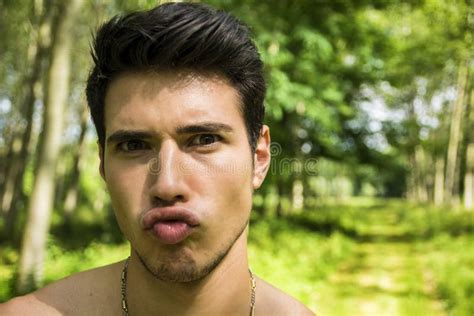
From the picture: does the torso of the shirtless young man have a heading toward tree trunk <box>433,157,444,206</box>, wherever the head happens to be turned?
no

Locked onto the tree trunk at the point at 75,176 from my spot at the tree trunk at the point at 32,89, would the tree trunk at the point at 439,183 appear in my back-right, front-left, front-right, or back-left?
front-right

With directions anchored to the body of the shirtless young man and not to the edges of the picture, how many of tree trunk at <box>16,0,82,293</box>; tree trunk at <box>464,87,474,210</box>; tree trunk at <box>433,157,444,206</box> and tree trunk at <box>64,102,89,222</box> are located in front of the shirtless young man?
0

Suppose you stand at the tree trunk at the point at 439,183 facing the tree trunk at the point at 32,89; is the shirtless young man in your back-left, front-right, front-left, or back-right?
front-left

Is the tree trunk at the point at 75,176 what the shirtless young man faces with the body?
no

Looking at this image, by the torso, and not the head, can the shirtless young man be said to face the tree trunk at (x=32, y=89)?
no

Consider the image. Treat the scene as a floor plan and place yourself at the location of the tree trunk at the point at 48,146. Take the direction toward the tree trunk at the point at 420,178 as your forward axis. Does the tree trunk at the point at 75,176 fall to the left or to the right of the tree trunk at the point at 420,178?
left

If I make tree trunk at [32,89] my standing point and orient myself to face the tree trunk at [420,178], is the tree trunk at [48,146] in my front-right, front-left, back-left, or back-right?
back-right

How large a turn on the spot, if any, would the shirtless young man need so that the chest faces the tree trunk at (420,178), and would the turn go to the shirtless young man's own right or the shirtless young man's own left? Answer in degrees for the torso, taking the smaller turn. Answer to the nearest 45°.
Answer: approximately 135° to the shirtless young man's own left

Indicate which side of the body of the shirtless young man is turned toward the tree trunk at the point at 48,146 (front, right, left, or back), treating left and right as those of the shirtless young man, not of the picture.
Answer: back

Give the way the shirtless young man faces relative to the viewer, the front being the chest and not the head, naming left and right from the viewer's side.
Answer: facing the viewer

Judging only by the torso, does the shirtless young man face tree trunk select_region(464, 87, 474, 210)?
no

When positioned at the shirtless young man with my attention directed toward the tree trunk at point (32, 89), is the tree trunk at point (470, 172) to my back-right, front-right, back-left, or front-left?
front-right
